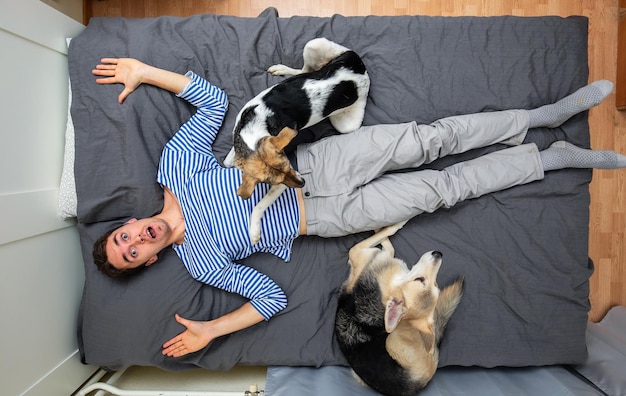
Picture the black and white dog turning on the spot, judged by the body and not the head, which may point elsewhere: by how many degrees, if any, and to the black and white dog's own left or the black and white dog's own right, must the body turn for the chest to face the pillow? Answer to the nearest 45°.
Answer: approximately 45° to the black and white dog's own right

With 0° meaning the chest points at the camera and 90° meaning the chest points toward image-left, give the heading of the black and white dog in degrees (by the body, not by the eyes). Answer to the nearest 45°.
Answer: approximately 45°
